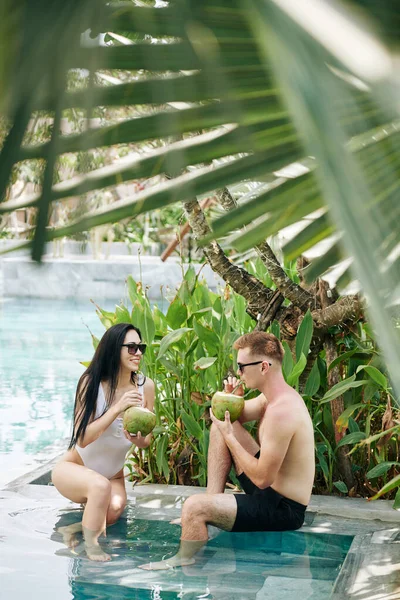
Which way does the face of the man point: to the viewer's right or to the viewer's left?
to the viewer's left

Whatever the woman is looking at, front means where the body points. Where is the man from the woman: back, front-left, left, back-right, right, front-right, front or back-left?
front

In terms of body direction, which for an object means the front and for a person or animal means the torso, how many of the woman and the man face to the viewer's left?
1

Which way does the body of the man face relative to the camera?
to the viewer's left

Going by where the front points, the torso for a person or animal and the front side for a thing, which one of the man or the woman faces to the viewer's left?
the man

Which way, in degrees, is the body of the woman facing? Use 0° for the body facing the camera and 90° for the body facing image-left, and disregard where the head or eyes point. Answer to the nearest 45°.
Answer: approximately 315°

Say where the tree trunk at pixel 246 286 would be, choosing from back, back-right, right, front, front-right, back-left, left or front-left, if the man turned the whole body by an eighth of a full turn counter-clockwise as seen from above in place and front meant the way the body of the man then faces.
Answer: back-right
